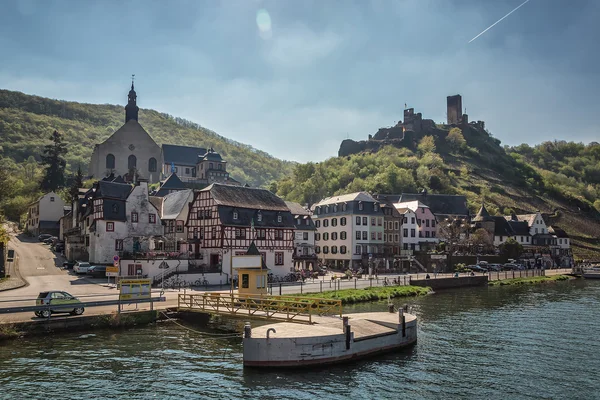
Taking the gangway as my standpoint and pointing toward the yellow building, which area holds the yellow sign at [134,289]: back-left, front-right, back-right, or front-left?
front-left

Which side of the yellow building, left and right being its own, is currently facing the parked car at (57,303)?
right

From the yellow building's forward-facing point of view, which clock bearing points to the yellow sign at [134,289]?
The yellow sign is roughly at 3 o'clock from the yellow building.

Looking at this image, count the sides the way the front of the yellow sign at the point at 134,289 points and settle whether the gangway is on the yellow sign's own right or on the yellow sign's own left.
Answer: on the yellow sign's own left

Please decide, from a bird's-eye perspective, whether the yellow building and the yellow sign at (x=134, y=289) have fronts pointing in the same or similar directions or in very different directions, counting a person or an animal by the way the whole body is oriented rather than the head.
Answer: same or similar directions

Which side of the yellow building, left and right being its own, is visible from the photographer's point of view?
front

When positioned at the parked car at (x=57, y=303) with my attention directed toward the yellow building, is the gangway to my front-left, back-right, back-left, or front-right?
front-right

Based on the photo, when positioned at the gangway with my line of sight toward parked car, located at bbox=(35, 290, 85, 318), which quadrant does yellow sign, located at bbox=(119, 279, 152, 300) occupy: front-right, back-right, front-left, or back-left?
front-right

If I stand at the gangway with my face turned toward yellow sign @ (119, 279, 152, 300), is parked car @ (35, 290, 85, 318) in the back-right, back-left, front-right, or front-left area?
front-left

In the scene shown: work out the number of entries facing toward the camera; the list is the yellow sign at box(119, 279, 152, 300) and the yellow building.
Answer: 2

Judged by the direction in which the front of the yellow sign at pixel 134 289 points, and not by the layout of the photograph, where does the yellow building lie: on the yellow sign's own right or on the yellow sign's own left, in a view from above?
on the yellow sign's own left

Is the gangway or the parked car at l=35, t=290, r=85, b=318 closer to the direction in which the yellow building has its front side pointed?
the gangway

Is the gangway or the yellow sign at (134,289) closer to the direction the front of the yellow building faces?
the gangway

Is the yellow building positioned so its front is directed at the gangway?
yes

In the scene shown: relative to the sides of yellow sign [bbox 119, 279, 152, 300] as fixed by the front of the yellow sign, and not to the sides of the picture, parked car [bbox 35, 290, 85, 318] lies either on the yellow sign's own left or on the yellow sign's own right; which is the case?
on the yellow sign's own right

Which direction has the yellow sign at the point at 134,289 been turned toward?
toward the camera
